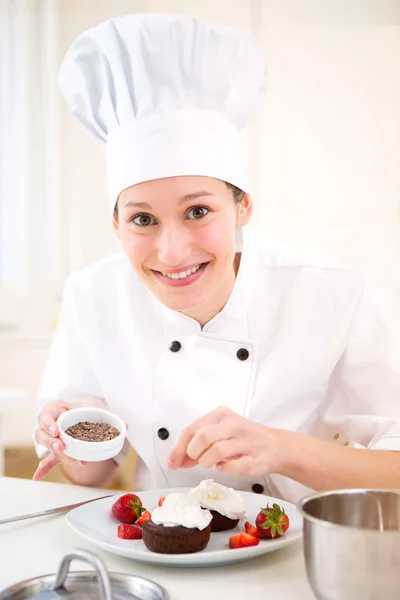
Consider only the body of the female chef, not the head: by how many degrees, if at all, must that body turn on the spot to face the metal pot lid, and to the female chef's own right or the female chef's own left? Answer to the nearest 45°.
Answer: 0° — they already face it

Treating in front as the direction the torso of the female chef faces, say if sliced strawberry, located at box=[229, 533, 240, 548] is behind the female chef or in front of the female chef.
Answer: in front

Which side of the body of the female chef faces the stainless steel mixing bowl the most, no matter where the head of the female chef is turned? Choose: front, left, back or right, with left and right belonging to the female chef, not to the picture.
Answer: front

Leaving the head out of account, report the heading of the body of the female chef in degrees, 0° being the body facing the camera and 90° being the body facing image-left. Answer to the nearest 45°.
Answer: approximately 0°

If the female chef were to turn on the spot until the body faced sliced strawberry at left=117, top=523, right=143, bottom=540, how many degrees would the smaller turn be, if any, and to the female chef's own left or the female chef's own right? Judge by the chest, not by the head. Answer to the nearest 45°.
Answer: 0° — they already face it

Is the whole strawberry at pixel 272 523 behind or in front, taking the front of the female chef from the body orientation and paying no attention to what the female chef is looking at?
in front

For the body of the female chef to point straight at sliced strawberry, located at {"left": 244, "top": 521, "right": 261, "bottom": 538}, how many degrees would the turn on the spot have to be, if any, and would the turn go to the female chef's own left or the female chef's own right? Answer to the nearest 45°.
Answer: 0° — they already face it
